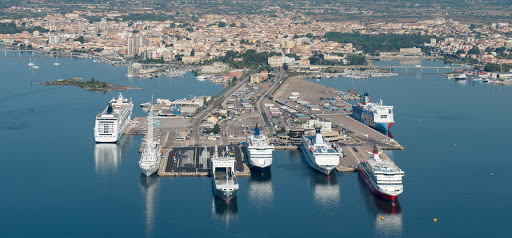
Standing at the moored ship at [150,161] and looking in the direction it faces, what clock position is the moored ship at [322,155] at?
the moored ship at [322,155] is roughly at 9 o'clock from the moored ship at [150,161].

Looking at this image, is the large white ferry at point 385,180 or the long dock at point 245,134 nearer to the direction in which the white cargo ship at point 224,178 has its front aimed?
the large white ferry

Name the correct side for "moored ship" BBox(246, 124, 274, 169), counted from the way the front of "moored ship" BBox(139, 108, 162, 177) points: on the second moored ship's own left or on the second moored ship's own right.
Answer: on the second moored ship's own left

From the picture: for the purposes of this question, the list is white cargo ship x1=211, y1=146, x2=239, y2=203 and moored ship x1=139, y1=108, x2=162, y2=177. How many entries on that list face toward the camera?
2

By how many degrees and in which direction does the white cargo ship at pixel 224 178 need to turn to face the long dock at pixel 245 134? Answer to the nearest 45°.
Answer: approximately 180°

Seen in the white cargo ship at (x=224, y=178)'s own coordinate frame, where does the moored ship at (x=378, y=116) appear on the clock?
The moored ship is roughly at 7 o'clock from the white cargo ship.

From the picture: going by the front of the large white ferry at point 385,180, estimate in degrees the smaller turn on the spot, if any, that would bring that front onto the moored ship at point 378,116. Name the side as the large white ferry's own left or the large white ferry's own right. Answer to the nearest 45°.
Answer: approximately 135° to the large white ferry's own left

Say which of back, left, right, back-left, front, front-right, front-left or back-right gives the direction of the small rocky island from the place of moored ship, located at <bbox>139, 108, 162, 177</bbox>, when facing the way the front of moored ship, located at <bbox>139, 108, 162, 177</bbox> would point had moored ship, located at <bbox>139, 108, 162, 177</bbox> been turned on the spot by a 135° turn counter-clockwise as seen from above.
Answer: front-left

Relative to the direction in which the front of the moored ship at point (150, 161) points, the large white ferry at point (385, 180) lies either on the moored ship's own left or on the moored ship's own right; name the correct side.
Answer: on the moored ship's own left

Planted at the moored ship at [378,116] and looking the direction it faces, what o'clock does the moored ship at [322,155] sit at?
the moored ship at [322,155] is roughly at 2 o'clock from the moored ship at [378,116].

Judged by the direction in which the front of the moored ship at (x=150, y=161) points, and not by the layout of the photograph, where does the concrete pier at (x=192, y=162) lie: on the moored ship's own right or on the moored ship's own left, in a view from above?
on the moored ship's own left

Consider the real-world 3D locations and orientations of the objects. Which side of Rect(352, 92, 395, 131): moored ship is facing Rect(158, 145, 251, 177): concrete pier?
right
